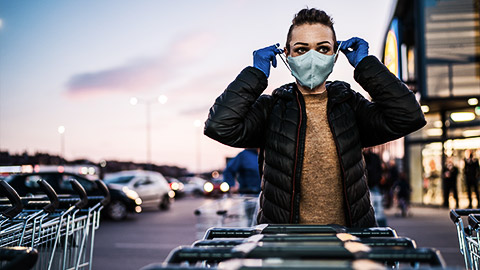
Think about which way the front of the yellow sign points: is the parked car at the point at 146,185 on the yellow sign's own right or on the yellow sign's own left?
on the yellow sign's own right

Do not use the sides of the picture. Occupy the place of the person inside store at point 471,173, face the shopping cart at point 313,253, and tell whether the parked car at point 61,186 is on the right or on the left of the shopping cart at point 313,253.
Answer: right

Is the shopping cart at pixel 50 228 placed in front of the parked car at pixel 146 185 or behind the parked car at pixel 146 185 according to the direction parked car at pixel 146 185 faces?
in front

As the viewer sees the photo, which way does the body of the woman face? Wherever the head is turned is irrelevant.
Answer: toward the camera

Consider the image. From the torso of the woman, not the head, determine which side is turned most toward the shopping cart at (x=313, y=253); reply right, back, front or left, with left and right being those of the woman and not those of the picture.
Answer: front

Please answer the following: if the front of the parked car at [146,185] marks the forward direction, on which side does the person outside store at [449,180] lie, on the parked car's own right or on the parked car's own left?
on the parked car's own left

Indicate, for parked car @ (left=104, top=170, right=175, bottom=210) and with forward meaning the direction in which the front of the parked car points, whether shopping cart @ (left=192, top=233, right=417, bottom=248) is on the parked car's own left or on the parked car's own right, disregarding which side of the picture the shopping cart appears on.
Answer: on the parked car's own left

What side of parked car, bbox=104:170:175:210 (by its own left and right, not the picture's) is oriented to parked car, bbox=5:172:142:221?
front
